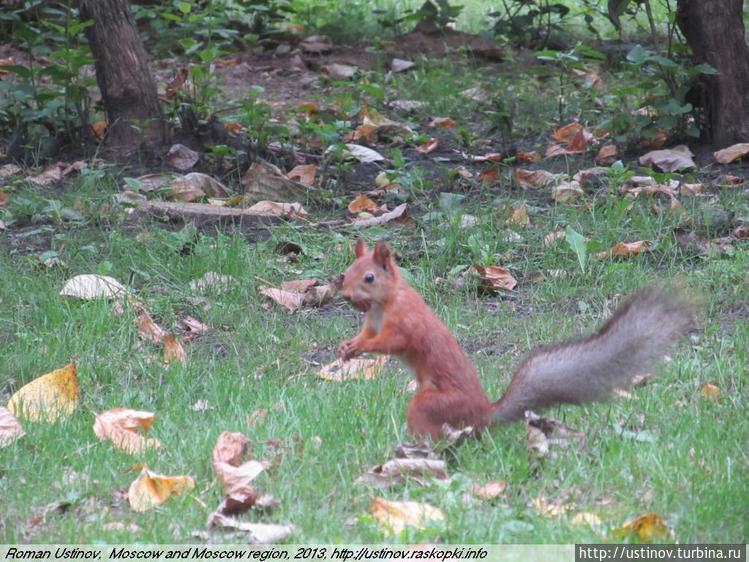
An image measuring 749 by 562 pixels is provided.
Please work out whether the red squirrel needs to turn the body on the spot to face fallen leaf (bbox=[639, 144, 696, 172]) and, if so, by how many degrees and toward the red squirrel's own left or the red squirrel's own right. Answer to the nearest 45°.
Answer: approximately 90° to the red squirrel's own right

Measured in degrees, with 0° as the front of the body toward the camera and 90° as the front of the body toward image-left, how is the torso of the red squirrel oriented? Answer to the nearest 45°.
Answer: approximately 90°

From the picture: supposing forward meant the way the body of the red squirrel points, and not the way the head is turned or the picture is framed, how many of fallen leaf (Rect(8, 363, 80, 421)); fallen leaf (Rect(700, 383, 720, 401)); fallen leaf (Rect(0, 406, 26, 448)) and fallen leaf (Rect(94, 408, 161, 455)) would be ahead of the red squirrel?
3

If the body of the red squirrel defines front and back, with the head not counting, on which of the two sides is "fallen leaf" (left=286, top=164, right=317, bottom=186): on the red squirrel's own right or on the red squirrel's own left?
on the red squirrel's own right

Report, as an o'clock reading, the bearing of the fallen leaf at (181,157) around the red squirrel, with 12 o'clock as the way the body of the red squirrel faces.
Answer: The fallen leaf is roughly at 2 o'clock from the red squirrel.

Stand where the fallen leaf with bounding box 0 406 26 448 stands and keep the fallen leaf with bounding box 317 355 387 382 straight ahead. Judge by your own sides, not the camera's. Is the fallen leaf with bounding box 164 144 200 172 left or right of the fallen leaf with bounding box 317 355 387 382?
left

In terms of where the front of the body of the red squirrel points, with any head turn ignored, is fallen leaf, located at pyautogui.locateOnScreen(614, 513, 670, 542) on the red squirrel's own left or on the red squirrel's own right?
on the red squirrel's own left

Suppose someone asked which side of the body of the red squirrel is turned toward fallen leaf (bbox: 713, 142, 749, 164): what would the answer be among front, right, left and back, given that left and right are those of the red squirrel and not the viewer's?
right

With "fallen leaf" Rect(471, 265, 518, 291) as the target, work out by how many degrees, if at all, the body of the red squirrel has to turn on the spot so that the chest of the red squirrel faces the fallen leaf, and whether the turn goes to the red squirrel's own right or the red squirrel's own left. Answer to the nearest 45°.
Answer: approximately 90° to the red squirrel's own right

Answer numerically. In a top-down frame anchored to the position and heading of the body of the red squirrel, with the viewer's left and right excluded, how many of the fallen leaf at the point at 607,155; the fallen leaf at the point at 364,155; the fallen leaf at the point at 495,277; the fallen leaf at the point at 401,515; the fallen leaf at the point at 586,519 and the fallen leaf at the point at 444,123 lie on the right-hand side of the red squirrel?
4

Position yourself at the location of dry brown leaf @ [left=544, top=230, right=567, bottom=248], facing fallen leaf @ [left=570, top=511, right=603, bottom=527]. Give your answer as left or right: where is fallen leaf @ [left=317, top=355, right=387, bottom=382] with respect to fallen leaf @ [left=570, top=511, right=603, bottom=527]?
right

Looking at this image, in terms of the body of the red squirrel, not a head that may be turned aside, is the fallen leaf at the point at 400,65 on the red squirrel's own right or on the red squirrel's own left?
on the red squirrel's own right

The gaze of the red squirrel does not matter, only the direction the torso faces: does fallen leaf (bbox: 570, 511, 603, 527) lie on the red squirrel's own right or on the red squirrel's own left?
on the red squirrel's own left

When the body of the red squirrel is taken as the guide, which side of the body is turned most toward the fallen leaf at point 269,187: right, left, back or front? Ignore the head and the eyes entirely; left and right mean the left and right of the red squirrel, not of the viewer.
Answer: right
